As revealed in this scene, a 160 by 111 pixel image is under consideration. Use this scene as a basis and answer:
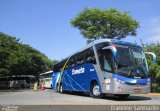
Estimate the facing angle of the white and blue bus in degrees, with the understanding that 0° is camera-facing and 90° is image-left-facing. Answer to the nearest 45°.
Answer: approximately 315°

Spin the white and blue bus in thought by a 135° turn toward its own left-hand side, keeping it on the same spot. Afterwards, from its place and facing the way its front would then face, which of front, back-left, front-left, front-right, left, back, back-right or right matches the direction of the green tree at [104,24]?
front
